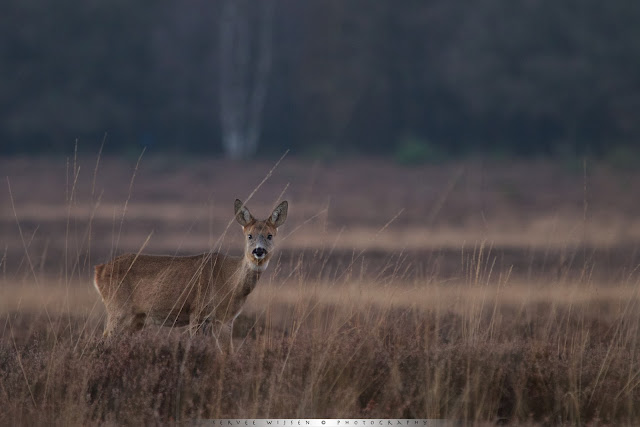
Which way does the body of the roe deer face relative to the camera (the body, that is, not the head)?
to the viewer's right

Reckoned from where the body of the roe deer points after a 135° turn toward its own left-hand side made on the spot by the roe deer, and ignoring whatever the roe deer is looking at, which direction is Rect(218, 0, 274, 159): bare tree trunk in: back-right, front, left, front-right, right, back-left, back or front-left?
front-right
